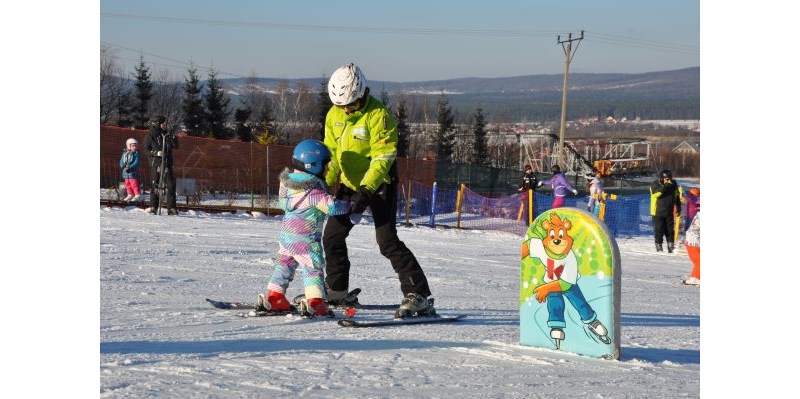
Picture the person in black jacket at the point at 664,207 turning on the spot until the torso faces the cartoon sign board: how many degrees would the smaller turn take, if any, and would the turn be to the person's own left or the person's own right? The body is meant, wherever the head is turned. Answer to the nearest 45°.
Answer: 0° — they already face it

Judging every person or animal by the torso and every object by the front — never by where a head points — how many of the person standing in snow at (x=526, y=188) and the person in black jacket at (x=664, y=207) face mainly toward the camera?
2

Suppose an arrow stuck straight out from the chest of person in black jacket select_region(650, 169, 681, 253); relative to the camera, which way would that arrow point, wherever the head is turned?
toward the camera

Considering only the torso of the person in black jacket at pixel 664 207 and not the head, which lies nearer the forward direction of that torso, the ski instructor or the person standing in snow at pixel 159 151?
the ski instructor

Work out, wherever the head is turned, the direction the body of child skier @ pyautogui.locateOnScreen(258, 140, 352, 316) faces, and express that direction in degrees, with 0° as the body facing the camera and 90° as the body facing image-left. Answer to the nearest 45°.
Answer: approximately 225°

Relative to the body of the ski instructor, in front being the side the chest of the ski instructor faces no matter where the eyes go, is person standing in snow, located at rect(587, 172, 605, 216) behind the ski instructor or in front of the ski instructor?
behind

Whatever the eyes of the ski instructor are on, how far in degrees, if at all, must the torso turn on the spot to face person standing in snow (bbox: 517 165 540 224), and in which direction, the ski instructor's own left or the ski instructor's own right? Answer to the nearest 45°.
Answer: approximately 135° to the ski instructor's own right

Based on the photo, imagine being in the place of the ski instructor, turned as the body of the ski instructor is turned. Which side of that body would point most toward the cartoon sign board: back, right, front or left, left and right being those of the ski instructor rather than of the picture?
left

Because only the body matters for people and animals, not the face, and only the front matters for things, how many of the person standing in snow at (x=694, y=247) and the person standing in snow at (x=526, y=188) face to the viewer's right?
0

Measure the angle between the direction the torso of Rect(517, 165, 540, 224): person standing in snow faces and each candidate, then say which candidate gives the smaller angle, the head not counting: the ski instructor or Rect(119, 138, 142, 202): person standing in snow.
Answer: the ski instructor

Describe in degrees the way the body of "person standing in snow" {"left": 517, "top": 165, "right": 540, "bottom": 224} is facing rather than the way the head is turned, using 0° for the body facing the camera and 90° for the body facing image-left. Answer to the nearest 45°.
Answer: approximately 0°

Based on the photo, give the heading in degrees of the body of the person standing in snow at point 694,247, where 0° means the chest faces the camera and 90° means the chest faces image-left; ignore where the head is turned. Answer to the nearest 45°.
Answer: approximately 90°

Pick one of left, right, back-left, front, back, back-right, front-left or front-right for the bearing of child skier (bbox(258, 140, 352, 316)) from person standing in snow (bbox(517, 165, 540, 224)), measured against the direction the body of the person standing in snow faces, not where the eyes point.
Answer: front

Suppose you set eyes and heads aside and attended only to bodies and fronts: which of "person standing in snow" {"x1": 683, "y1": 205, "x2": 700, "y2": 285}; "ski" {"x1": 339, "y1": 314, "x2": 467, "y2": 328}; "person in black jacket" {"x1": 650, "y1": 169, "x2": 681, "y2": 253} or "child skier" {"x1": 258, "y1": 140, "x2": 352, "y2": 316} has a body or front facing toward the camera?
the person in black jacket
